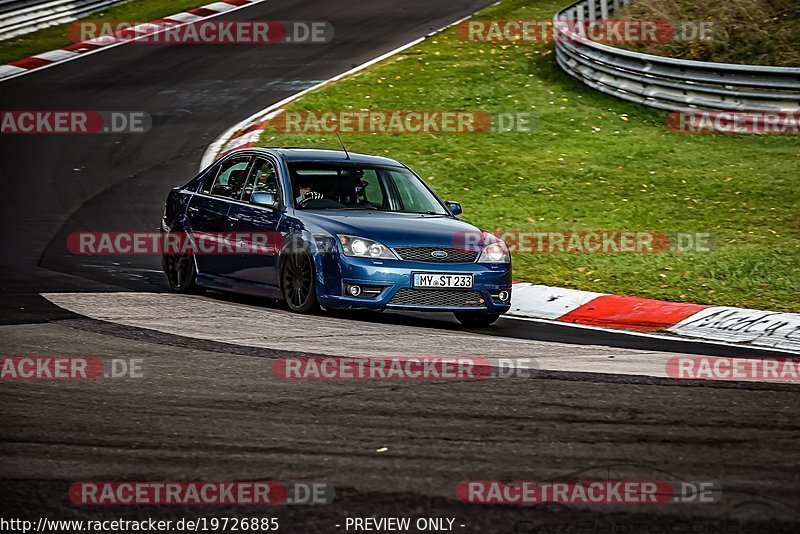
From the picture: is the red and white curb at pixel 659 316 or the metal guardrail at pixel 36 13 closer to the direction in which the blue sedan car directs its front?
the red and white curb

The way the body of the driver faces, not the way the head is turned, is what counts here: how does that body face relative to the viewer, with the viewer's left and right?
facing the viewer and to the right of the viewer

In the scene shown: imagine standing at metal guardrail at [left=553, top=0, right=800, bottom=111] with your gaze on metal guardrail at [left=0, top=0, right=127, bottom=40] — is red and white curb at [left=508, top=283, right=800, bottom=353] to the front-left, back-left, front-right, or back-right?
back-left

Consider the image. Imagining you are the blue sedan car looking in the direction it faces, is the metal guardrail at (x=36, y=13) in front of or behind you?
behind

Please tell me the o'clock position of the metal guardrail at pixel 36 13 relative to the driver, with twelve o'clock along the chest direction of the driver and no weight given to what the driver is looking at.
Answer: The metal guardrail is roughly at 7 o'clock from the driver.

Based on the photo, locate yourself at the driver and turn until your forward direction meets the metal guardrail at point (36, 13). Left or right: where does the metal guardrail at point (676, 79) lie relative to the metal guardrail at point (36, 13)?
right

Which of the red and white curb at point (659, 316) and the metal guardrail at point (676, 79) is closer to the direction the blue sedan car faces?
the red and white curb

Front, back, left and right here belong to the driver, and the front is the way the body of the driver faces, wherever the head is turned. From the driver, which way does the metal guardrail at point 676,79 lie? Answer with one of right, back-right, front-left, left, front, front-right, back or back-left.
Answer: left

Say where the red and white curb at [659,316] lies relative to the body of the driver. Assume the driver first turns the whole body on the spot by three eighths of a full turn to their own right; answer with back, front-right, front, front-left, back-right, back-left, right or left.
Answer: back

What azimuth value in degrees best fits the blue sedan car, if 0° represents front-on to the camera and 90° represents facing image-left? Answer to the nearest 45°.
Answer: approximately 315°
